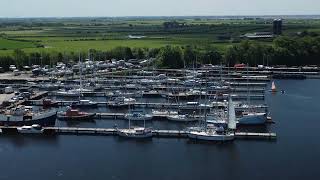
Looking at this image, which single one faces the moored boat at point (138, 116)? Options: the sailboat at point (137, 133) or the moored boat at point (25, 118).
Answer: the moored boat at point (25, 118)

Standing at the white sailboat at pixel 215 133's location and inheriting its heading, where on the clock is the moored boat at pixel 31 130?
The moored boat is roughly at 12 o'clock from the white sailboat.

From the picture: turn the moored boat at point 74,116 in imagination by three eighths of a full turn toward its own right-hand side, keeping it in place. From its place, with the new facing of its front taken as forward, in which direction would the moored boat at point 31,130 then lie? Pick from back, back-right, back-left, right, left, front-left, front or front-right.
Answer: front

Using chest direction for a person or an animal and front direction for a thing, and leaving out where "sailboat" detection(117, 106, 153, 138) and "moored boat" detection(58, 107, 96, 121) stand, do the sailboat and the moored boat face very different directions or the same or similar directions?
very different directions

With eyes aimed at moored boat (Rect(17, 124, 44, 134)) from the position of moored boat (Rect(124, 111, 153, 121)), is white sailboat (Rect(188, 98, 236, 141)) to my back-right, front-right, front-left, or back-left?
back-left

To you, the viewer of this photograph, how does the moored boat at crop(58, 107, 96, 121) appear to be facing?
facing to the right of the viewer

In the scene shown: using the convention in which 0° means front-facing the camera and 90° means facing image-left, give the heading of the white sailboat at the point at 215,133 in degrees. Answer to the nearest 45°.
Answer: approximately 90°
